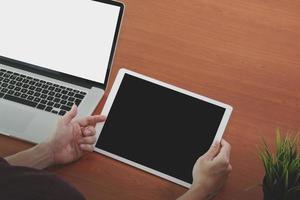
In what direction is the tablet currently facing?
toward the camera
